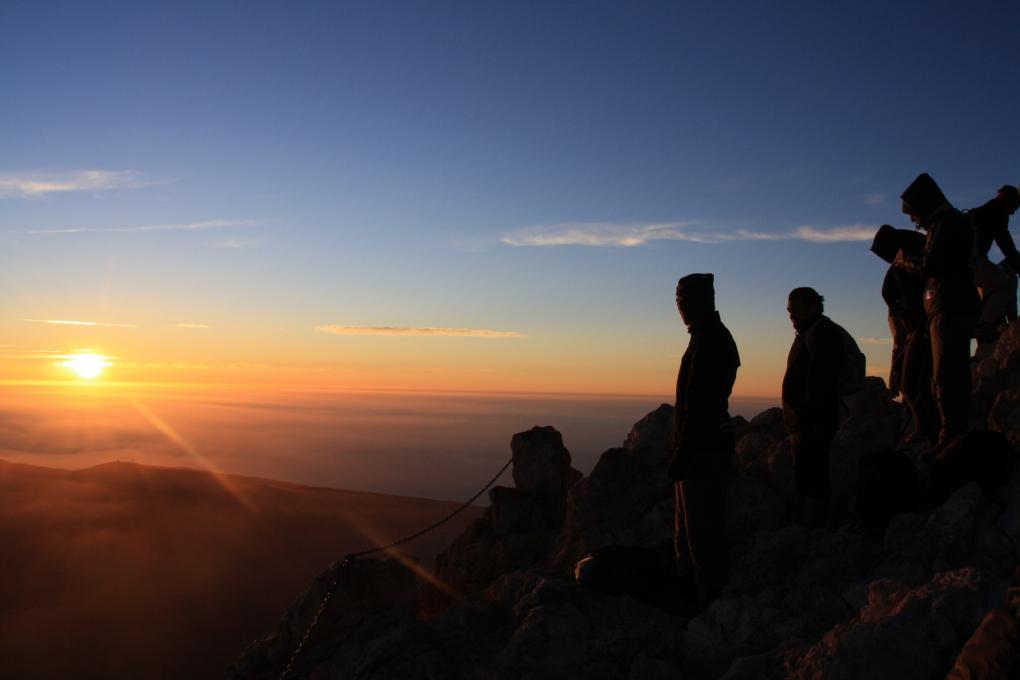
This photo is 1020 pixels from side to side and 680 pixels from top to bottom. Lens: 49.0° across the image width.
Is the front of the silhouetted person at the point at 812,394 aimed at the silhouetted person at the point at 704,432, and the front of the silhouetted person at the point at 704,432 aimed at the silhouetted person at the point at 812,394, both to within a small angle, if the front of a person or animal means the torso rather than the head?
no

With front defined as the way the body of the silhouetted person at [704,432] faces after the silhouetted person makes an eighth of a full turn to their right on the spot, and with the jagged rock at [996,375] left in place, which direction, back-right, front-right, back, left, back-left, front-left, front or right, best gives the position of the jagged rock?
right

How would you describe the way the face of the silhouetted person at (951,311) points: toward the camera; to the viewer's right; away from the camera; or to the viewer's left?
to the viewer's left

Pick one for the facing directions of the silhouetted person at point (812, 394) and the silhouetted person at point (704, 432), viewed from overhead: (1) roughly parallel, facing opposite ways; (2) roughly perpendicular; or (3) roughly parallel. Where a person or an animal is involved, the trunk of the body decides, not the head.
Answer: roughly parallel

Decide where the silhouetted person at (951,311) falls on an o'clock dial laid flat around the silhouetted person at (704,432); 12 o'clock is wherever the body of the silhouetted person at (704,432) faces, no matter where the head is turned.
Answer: the silhouetted person at (951,311) is roughly at 5 o'clock from the silhouetted person at (704,432).

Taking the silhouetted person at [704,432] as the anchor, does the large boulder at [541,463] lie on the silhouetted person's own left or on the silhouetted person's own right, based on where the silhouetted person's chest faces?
on the silhouetted person's own right

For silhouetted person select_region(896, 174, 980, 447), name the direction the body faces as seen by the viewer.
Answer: to the viewer's left

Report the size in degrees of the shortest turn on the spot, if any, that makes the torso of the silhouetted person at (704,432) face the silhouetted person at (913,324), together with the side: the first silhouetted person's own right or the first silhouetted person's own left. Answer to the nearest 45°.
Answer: approximately 135° to the first silhouetted person's own right

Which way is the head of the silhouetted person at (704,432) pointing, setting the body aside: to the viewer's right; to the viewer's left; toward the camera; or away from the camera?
to the viewer's left

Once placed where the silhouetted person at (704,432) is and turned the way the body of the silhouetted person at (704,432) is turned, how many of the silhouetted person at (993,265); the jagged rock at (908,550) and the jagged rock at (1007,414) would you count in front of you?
0

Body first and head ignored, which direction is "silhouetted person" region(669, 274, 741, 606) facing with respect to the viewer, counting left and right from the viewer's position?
facing to the left of the viewer

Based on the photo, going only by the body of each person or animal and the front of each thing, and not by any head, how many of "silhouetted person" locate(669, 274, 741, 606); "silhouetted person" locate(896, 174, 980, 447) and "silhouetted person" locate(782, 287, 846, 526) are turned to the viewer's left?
3

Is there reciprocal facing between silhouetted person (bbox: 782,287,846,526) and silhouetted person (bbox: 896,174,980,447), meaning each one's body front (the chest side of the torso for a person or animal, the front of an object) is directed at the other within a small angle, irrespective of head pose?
no

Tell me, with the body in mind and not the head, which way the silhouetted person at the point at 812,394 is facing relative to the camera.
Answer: to the viewer's left

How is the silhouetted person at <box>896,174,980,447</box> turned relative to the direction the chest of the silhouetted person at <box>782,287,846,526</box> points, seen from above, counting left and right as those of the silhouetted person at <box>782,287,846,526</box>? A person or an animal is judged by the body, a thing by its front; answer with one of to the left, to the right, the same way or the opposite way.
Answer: the same way

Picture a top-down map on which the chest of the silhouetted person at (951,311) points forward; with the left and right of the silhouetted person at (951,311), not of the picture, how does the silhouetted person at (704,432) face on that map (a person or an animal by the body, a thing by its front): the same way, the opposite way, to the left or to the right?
the same way

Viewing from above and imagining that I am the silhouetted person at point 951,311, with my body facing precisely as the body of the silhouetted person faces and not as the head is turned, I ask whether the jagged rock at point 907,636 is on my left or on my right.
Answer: on my left
